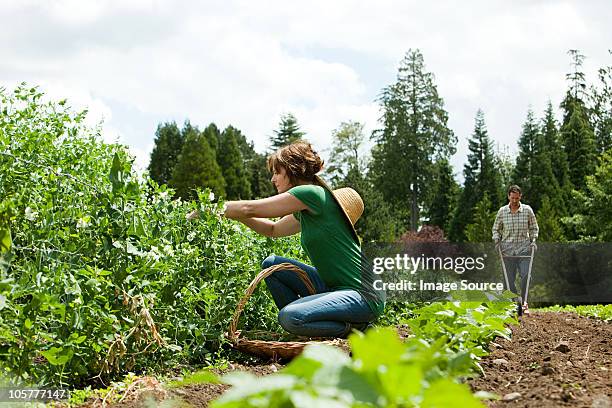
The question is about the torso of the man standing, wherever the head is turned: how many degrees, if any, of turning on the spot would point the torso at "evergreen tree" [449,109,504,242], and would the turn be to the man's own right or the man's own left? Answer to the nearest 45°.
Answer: approximately 180°

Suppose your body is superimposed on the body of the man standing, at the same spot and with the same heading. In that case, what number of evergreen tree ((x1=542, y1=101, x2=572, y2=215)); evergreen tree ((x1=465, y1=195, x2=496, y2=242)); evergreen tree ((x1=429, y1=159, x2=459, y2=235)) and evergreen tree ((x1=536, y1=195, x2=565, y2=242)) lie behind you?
4

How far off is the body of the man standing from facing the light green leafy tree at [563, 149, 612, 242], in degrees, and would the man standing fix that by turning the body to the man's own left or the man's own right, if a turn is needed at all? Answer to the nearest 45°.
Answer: approximately 180°

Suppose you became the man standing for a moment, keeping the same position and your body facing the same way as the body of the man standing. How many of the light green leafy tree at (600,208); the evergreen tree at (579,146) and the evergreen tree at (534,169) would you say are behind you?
3

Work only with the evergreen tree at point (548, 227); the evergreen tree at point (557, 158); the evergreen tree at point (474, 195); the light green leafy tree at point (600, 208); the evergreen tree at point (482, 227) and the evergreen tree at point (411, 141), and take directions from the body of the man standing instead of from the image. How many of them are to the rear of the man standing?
6

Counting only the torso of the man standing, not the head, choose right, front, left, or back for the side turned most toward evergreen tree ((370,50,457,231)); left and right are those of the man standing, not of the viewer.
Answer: back

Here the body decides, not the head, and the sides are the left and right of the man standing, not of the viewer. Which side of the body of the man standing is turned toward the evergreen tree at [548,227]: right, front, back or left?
back

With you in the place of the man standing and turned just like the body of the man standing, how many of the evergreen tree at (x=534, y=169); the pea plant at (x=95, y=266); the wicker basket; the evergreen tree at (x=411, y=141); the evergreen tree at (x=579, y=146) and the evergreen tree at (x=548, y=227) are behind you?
4

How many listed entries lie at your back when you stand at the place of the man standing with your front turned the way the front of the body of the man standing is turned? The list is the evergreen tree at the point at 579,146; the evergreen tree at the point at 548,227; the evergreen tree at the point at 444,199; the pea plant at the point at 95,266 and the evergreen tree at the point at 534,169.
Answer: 4

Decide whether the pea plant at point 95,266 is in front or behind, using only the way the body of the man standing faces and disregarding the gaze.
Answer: in front

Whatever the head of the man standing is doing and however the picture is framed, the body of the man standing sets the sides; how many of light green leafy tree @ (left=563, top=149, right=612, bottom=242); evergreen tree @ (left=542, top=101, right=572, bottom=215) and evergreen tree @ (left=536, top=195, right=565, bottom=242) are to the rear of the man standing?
3

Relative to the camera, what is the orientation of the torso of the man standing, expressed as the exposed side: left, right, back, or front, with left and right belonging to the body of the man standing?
front

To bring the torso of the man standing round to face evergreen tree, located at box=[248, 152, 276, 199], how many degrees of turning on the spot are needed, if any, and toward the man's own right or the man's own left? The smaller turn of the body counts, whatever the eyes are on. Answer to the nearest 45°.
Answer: approximately 135° to the man's own right

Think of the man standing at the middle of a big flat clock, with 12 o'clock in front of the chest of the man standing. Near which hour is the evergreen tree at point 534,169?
The evergreen tree is roughly at 6 o'clock from the man standing.

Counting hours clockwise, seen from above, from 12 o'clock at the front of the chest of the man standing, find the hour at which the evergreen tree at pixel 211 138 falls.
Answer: The evergreen tree is roughly at 5 o'clock from the man standing.

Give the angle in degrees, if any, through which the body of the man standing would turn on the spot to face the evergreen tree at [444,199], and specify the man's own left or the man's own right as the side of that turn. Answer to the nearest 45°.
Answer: approximately 180°
